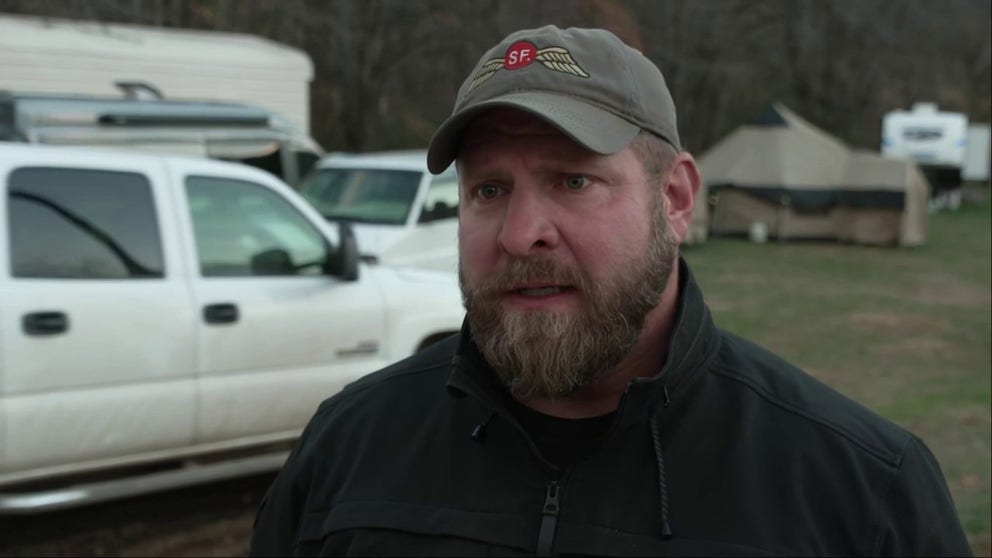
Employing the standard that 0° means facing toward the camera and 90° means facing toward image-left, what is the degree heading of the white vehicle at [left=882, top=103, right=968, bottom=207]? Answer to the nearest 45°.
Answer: approximately 0°

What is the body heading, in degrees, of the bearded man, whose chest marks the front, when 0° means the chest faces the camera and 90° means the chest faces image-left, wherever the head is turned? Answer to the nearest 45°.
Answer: approximately 45°

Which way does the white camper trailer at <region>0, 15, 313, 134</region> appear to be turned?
to the viewer's right

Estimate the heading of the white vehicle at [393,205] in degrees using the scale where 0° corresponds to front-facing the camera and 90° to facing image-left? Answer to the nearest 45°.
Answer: approximately 45°

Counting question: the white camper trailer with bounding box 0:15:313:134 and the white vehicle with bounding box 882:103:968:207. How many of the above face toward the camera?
1
